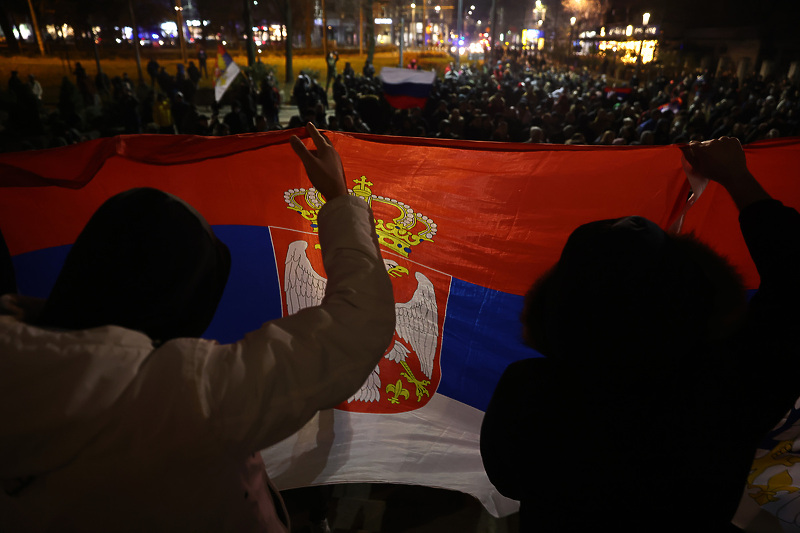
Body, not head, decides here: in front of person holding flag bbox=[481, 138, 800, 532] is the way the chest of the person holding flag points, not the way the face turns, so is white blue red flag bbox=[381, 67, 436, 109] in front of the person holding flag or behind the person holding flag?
in front

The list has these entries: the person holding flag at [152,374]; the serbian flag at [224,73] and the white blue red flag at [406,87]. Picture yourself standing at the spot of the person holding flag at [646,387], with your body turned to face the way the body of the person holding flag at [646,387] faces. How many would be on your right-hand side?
0

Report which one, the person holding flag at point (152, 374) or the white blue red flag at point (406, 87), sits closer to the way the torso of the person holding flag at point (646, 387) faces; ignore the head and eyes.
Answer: the white blue red flag

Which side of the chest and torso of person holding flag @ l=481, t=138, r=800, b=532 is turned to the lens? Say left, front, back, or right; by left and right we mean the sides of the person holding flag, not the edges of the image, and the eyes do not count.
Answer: back

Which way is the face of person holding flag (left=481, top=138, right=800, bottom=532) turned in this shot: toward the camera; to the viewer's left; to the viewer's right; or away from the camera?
away from the camera

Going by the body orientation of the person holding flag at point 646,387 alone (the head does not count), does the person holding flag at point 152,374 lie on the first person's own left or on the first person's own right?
on the first person's own left

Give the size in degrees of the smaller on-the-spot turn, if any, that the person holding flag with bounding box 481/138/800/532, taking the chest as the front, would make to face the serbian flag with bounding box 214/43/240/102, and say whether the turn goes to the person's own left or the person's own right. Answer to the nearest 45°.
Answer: approximately 45° to the person's own left

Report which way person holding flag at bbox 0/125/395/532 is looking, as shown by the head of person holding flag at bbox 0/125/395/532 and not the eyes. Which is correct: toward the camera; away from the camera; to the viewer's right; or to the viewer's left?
away from the camera

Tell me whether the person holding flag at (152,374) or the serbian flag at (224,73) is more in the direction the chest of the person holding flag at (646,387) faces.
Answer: the serbian flag
